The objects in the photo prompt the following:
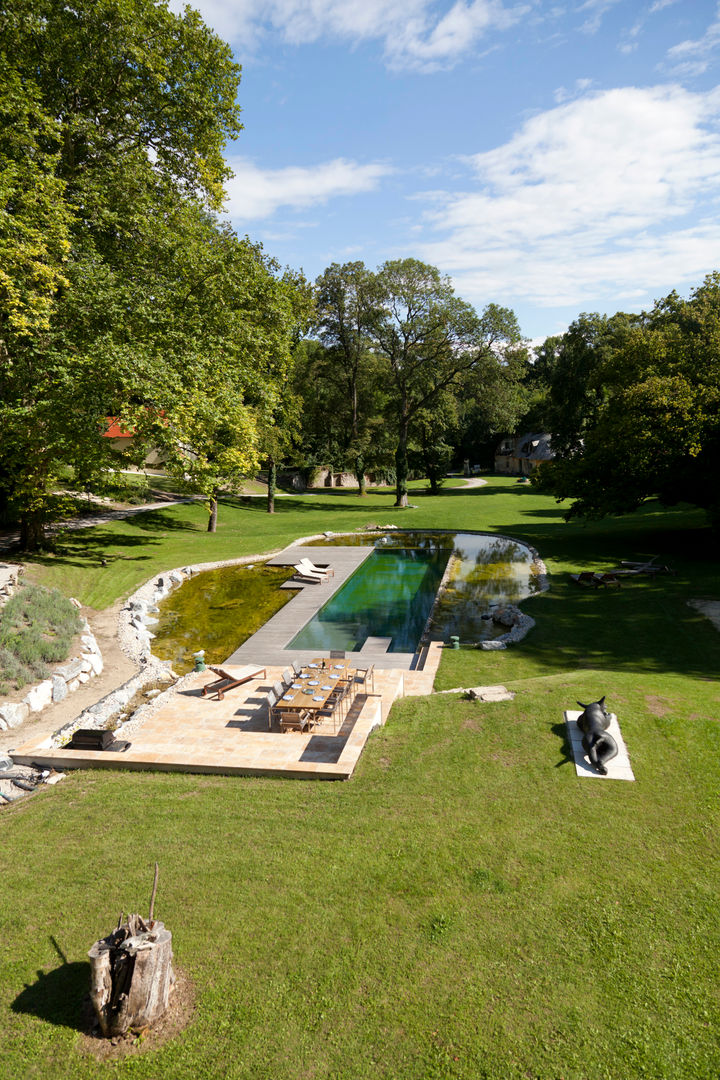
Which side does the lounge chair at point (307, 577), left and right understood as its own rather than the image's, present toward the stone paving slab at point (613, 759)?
right

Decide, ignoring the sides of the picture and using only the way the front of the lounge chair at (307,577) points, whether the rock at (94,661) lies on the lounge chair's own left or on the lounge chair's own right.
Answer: on the lounge chair's own right

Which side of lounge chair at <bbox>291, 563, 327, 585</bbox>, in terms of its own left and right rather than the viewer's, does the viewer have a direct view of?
right

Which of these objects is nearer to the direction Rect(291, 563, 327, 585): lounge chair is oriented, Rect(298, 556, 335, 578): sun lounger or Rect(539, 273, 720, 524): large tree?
the large tree

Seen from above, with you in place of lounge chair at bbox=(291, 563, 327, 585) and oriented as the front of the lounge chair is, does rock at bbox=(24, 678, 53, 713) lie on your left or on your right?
on your right

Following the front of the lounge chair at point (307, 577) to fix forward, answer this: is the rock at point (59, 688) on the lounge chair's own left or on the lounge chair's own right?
on the lounge chair's own right

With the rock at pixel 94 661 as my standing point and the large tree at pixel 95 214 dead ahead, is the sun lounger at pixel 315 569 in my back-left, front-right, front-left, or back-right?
front-right

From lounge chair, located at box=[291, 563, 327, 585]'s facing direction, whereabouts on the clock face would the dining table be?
The dining table is roughly at 3 o'clock from the lounge chair.

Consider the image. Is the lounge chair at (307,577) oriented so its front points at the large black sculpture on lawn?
no

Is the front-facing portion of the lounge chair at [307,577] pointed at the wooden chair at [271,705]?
no

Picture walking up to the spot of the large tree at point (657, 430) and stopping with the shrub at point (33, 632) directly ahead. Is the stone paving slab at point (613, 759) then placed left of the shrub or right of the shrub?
left
